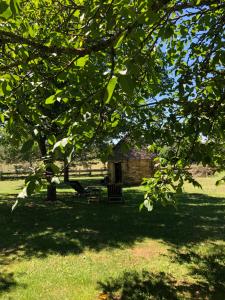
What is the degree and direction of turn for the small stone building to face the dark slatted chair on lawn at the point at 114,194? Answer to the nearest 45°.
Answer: approximately 45° to its left

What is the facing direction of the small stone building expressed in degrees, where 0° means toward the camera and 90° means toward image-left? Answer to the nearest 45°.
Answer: approximately 45°
